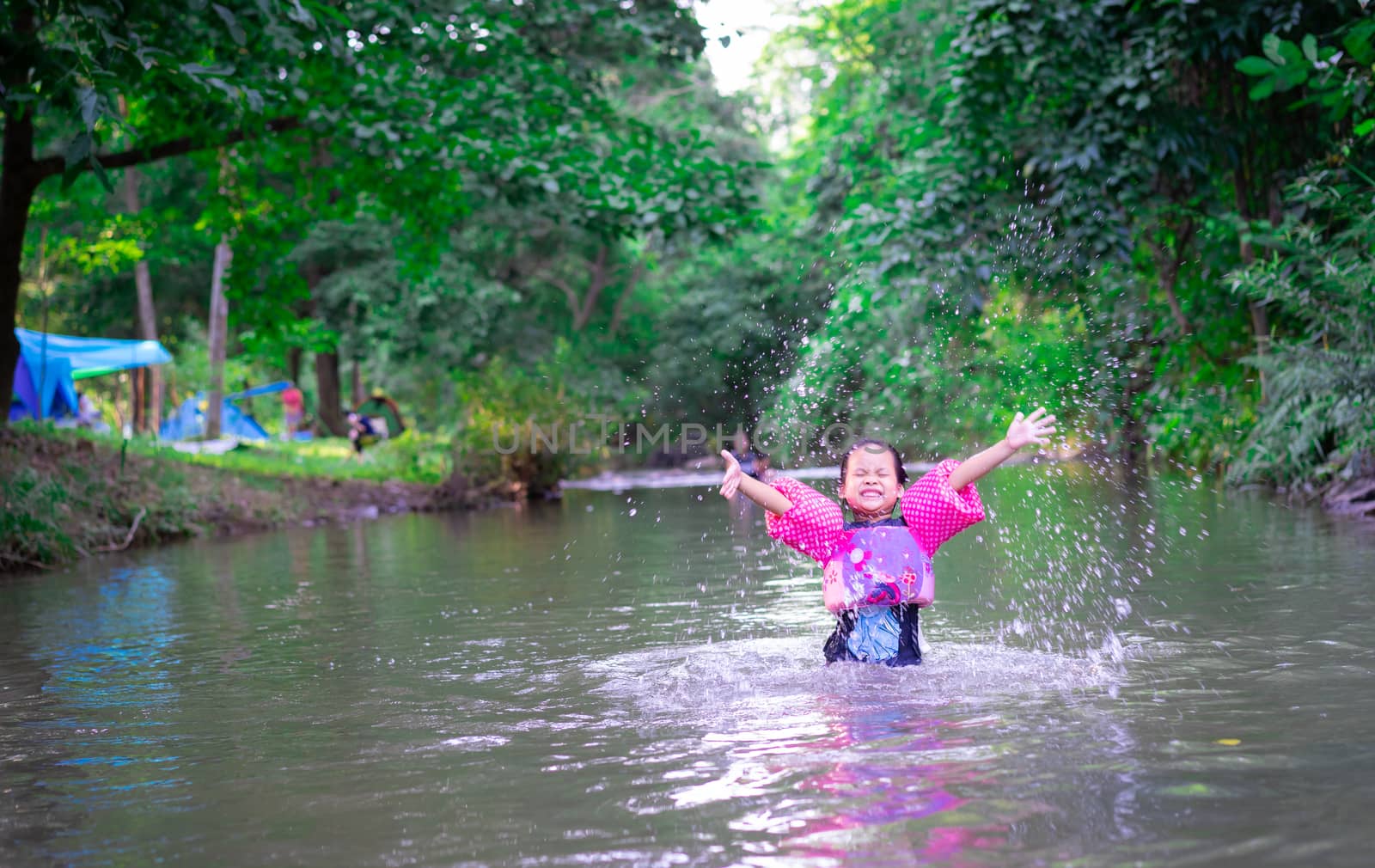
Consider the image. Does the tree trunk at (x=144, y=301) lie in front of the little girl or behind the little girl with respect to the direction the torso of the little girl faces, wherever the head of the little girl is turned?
behind

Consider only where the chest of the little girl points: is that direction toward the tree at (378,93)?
no

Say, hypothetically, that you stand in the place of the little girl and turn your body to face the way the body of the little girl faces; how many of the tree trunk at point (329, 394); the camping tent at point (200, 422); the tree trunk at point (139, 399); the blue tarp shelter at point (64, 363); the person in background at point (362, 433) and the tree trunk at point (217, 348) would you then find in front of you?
0

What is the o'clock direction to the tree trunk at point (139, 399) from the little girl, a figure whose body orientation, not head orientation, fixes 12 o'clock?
The tree trunk is roughly at 5 o'clock from the little girl.

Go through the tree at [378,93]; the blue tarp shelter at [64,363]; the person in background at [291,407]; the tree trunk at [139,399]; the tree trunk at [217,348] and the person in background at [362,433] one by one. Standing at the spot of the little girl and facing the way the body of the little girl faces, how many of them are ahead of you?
0

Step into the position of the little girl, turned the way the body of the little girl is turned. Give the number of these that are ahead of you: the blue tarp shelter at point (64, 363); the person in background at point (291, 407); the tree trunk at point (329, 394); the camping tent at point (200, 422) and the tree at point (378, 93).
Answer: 0

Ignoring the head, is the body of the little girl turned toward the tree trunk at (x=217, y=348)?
no

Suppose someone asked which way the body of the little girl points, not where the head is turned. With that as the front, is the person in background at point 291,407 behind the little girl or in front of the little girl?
behind

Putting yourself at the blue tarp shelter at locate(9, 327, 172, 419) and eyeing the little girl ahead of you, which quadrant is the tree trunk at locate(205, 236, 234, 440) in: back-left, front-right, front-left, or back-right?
front-left

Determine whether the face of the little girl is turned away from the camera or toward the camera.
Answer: toward the camera

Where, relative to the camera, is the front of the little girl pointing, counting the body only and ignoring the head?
toward the camera

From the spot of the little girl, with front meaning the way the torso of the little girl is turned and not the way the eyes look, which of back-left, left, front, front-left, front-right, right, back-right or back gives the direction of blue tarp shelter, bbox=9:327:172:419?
back-right

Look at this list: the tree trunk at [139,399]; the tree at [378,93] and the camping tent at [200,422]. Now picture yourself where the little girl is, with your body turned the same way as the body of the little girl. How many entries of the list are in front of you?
0

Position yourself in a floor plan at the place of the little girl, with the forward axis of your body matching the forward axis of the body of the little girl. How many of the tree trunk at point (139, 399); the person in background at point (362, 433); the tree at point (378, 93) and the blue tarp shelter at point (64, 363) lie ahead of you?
0
